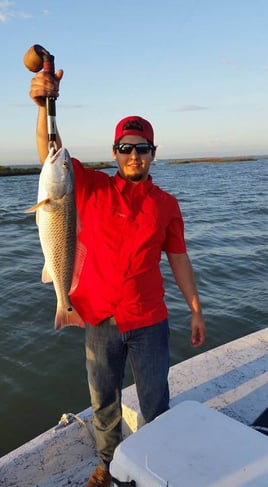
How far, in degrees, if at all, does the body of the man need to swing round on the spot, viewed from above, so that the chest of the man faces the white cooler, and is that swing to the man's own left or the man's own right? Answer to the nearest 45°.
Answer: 0° — they already face it

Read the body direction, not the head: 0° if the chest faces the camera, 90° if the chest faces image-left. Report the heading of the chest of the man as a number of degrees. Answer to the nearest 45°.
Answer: approximately 0°
